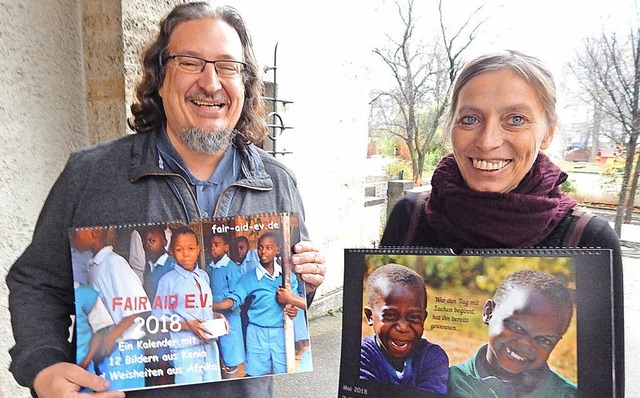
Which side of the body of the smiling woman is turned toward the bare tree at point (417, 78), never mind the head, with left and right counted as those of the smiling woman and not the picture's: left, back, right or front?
back

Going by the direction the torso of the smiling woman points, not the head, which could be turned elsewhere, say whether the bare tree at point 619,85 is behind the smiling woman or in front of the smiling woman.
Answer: behind

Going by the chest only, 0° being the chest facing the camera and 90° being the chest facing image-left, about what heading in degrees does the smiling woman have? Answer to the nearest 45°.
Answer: approximately 0°
